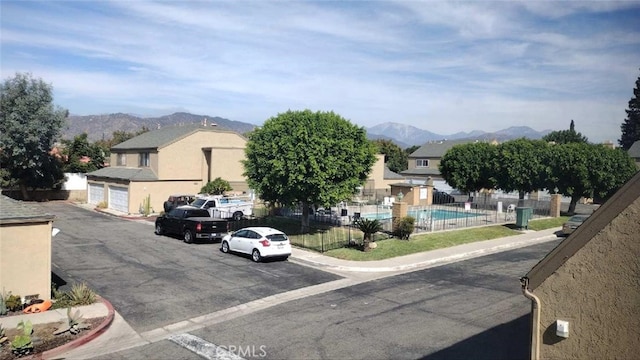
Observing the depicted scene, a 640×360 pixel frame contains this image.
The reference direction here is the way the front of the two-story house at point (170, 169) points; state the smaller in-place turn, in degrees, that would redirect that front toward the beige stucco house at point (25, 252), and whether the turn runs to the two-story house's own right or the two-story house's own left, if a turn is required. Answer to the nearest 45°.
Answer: approximately 45° to the two-story house's own left

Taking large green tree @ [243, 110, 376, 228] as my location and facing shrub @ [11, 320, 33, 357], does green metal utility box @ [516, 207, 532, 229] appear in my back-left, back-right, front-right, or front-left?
back-left

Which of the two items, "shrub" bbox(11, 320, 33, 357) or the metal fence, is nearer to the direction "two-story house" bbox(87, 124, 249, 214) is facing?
the shrub

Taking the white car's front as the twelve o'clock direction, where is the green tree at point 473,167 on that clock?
The green tree is roughly at 3 o'clock from the white car.

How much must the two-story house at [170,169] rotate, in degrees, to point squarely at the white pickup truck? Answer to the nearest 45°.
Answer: approximately 45° to its left

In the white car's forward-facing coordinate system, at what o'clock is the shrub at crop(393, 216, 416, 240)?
The shrub is roughly at 4 o'clock from the white car.

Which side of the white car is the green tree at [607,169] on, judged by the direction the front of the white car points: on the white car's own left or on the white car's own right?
on the white car's own right

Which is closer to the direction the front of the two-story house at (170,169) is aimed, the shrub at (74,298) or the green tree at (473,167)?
the shrub

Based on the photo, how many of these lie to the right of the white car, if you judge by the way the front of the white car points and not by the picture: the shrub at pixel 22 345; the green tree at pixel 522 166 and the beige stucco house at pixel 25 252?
1

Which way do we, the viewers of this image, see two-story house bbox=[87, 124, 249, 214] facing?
facing the viewer and to the left of the viewer

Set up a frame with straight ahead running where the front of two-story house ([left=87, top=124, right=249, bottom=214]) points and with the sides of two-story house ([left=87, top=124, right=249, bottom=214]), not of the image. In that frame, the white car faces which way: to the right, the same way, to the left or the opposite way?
to the right

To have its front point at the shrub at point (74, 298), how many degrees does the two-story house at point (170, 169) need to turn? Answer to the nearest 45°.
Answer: approximately 45° to its left

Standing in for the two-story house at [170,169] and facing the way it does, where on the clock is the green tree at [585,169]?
The green tree is roughly at 8 o'clock from the two-story house.

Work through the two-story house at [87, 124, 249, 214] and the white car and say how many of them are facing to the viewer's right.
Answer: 0

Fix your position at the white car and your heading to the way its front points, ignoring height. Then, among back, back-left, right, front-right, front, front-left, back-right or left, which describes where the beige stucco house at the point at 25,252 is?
left

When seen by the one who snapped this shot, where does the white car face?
facing away from the viewer and to the left of the viewer

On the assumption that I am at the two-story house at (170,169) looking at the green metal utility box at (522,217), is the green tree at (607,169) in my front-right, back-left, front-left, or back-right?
front-left
